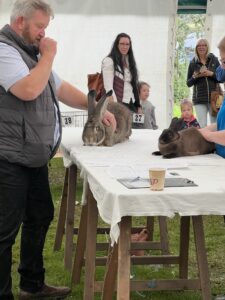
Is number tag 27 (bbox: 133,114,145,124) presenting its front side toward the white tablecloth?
yes

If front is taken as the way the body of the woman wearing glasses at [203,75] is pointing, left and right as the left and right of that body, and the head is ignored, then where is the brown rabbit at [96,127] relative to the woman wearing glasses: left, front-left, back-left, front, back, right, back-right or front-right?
front

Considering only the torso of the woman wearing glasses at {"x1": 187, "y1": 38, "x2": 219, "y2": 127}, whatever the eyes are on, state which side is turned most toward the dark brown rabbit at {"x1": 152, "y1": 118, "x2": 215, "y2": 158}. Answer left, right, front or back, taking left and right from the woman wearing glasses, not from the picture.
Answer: front

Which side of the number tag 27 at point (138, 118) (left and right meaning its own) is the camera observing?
front

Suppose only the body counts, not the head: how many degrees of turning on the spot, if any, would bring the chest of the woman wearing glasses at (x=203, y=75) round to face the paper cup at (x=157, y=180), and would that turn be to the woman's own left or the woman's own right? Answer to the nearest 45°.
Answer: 0° — they already face it

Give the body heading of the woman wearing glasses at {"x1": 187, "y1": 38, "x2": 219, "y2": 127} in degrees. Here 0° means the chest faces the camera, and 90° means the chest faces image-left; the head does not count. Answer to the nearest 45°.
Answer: approximately 0°

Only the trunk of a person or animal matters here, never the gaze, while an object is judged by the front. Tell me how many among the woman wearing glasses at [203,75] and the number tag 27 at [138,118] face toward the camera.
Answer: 2

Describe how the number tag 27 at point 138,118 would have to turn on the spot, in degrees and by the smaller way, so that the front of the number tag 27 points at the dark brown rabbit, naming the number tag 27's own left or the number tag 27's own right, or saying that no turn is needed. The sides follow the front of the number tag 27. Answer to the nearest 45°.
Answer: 0° — it already faces it

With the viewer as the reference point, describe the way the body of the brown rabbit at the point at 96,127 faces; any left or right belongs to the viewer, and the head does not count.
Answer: facing the viewer and to the left of the viewer

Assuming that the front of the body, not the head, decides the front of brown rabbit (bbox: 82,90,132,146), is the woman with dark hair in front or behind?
behind
